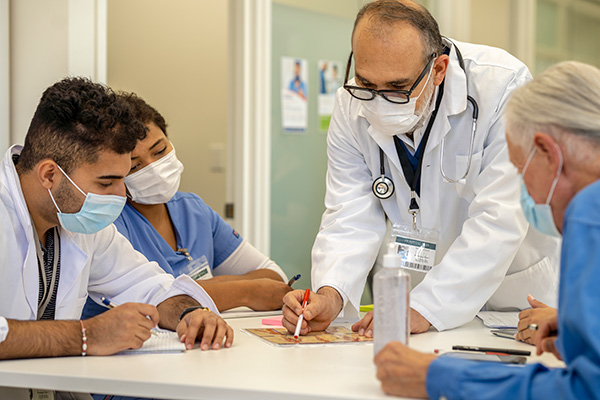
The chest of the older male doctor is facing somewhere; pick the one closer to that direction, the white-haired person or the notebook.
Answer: the notebook

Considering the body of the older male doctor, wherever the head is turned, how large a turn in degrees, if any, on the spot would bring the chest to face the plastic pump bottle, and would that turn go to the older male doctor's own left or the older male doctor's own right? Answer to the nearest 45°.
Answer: approximately 45° to the older male doctor's own left

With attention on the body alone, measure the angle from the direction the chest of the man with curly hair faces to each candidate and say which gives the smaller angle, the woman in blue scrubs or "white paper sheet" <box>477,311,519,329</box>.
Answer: the white paper sheet

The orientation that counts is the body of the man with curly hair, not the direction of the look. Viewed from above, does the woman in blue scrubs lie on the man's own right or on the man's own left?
on the man's own left

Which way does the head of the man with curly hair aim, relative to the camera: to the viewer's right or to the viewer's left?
to the viewer's right

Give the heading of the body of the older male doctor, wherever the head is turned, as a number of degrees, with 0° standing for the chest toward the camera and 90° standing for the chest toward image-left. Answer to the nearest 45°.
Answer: approximately 45°

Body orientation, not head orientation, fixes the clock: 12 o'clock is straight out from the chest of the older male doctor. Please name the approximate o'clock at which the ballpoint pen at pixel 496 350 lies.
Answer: The ballpoint pen is roughly at 10 o'clock from the older male doctor.

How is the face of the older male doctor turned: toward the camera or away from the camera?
toward the camera

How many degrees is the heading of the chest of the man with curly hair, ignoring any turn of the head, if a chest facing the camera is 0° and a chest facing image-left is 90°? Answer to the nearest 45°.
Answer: approximately 315°

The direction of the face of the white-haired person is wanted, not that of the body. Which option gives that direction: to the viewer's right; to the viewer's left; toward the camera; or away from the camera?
to the viewer's left

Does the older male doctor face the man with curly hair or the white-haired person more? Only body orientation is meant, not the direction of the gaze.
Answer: the man with curly hair

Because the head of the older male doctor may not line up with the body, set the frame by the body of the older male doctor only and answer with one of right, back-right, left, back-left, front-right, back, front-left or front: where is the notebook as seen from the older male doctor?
front

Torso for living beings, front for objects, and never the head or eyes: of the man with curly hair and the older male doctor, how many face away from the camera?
0

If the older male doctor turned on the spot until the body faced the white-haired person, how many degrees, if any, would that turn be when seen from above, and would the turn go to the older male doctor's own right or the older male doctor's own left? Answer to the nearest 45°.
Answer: approximately 45° to the older male doctor's own left
